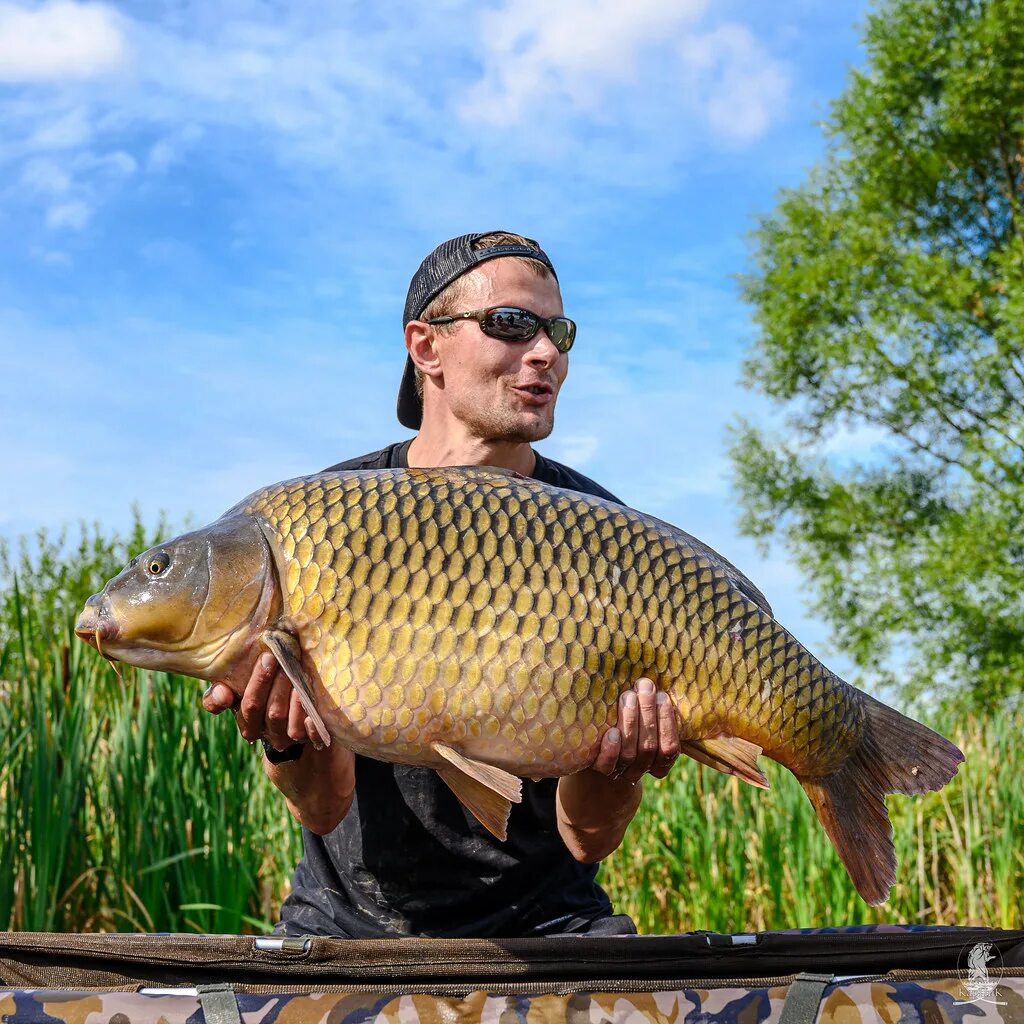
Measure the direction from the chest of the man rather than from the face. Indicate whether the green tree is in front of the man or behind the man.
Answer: behind

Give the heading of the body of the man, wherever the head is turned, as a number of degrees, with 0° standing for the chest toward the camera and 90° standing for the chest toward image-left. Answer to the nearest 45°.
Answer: approximately 0°
